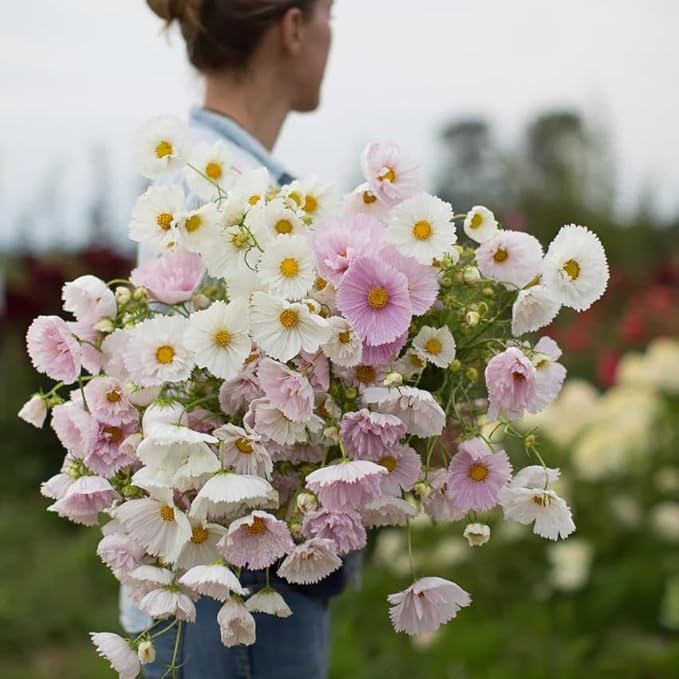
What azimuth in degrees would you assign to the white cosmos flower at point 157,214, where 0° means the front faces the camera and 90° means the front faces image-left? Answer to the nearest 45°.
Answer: approximately 0°
